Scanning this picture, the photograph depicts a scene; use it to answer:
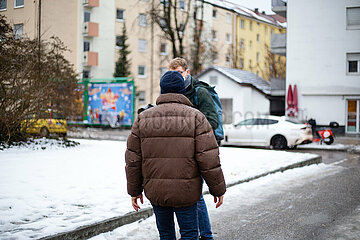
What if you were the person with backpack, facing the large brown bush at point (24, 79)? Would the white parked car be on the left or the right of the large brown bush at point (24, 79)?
right

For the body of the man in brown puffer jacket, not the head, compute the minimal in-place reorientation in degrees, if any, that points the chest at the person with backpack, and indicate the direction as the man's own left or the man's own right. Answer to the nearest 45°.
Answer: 0° — they already face them

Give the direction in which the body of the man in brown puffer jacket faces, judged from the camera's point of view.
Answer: away from the camera

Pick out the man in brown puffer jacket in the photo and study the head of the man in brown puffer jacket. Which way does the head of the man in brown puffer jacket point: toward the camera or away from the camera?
away from the camera
